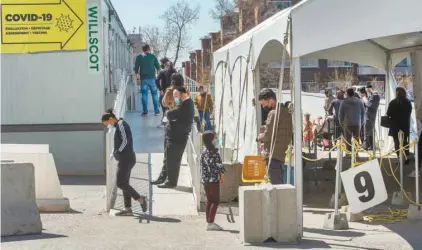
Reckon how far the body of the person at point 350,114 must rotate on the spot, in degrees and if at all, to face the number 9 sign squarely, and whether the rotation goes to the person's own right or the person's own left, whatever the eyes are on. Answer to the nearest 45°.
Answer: approximately 180°

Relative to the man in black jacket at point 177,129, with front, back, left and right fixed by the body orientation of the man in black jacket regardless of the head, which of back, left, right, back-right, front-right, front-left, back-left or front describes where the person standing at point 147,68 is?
right

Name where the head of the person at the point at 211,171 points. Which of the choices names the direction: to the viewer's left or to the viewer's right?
to the viewer's right

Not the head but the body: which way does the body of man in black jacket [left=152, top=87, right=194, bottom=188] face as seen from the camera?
to the viewer's left

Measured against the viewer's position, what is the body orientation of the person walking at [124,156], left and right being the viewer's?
facing to the left of the viewer
